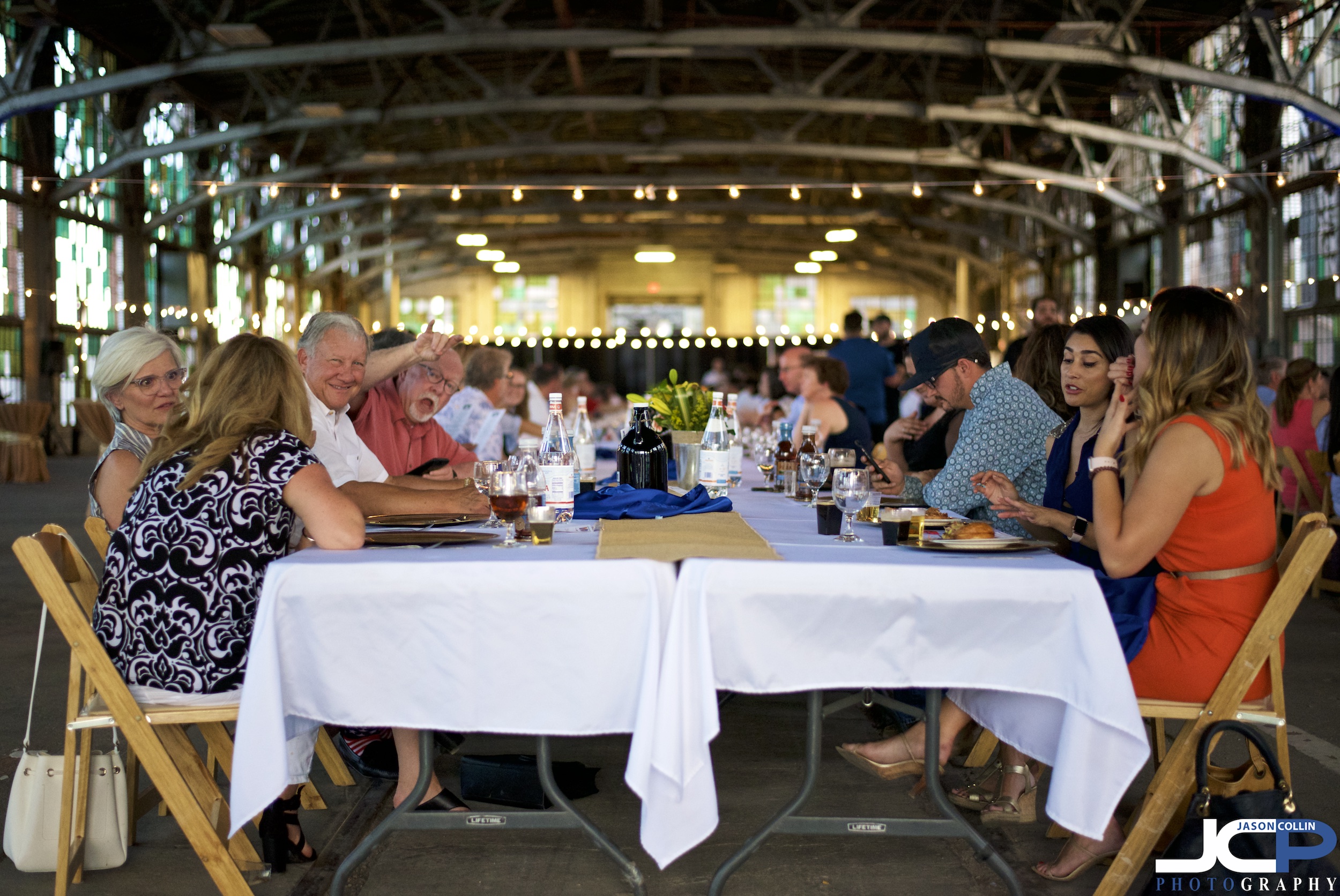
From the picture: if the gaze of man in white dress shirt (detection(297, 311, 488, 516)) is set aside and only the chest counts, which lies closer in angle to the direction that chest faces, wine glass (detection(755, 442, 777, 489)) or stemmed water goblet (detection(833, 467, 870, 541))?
the stemmed water goblet

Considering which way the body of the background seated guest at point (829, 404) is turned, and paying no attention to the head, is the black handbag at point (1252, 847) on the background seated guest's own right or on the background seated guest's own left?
on the background seated guest's own left

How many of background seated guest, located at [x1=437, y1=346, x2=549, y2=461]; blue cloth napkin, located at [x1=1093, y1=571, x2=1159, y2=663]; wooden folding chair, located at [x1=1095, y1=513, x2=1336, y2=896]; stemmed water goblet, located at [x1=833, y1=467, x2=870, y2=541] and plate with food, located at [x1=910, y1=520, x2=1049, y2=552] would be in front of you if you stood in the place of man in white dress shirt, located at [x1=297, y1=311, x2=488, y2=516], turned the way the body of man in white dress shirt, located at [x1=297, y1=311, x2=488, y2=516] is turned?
4

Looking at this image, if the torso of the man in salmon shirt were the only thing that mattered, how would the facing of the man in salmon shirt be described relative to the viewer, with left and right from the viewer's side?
facing the viewer and to the right of the viewer

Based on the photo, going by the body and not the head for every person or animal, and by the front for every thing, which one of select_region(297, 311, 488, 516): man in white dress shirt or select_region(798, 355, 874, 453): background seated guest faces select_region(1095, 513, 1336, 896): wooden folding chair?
the man in white dress shirt

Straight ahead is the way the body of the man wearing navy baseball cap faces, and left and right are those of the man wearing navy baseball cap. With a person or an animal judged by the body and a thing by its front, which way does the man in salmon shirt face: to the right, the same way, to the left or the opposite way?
the opposite way

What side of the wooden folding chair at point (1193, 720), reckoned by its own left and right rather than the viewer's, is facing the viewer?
left

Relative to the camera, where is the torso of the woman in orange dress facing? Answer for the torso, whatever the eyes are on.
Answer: to the viewer's left

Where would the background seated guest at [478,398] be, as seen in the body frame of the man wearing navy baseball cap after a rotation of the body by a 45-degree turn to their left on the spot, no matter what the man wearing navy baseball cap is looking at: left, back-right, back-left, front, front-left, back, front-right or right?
right

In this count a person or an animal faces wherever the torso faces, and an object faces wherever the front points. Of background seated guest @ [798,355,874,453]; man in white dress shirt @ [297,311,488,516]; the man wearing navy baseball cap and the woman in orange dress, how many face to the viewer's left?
3

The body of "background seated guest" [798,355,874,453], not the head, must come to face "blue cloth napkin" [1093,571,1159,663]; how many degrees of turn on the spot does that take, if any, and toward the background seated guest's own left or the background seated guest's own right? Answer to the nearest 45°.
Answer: approximately 90° to the background seated guest's own left

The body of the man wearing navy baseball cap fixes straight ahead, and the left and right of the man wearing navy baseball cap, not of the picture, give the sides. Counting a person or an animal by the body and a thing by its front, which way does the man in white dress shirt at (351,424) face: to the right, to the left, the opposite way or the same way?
the opposite way

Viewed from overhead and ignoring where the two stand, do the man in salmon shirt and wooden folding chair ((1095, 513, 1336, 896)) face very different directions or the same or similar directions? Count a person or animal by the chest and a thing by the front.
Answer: very different directions

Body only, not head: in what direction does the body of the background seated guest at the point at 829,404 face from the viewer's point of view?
to the viewer's left

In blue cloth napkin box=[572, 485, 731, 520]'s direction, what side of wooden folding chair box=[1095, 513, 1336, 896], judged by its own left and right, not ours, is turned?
front

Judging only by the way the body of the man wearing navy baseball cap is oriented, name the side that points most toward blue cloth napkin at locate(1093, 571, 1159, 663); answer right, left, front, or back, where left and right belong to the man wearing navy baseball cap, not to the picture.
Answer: left

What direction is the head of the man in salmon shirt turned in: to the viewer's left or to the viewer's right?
to the viewer's right

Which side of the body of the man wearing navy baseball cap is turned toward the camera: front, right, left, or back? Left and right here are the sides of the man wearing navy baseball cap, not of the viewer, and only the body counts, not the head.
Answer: left
